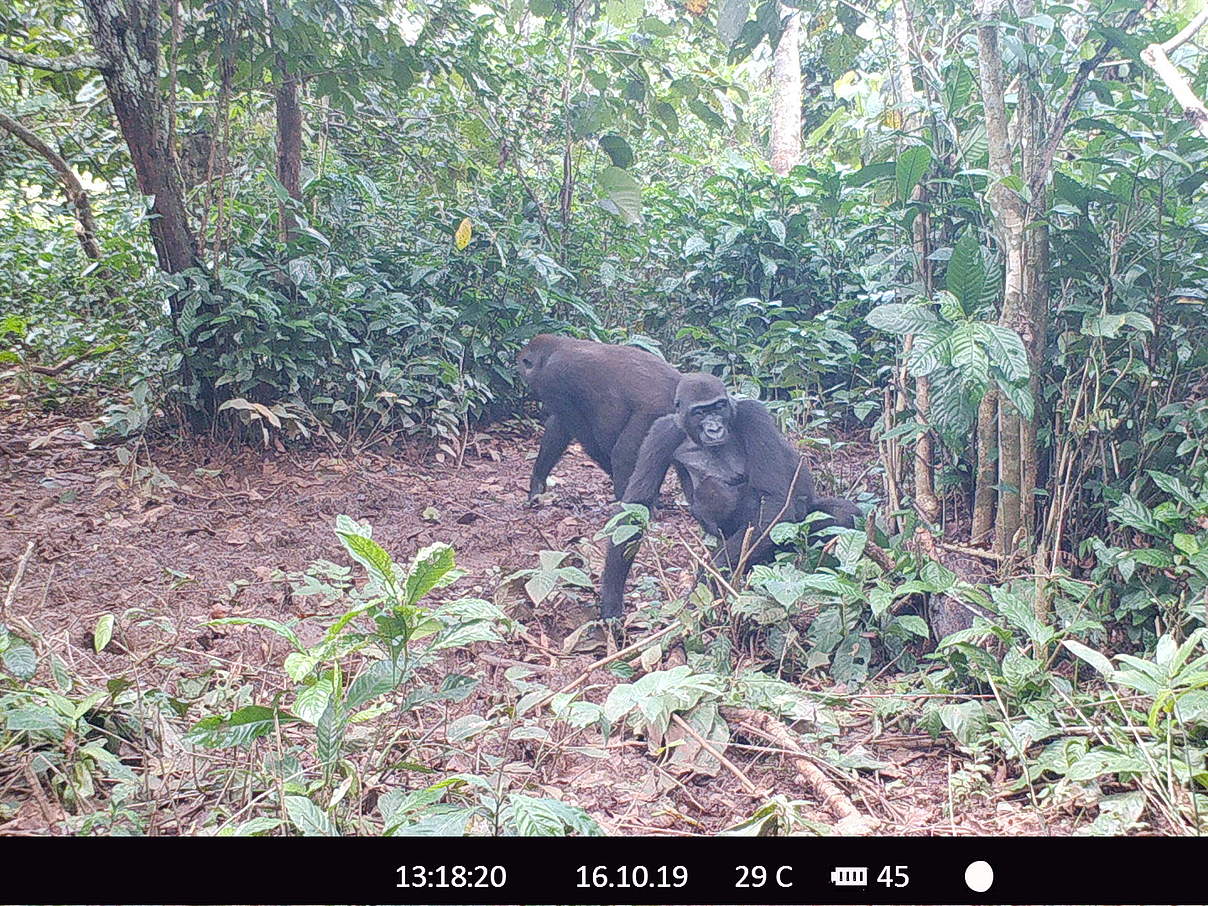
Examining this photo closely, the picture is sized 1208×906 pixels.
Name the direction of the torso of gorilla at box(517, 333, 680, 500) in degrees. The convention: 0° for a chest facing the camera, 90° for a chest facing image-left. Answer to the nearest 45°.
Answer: approximately 90°

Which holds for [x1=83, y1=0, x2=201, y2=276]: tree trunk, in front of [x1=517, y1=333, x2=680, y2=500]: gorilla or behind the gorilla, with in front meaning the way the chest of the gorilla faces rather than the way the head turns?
in front

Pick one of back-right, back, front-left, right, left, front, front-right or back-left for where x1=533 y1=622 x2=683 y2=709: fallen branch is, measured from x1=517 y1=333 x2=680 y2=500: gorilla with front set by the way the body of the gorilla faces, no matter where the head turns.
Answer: left

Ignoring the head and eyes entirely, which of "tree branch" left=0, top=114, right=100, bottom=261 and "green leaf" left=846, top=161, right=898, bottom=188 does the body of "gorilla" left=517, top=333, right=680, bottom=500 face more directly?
the tree branch

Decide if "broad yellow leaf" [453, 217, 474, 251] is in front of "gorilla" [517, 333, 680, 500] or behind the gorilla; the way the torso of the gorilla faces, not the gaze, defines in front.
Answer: in front
